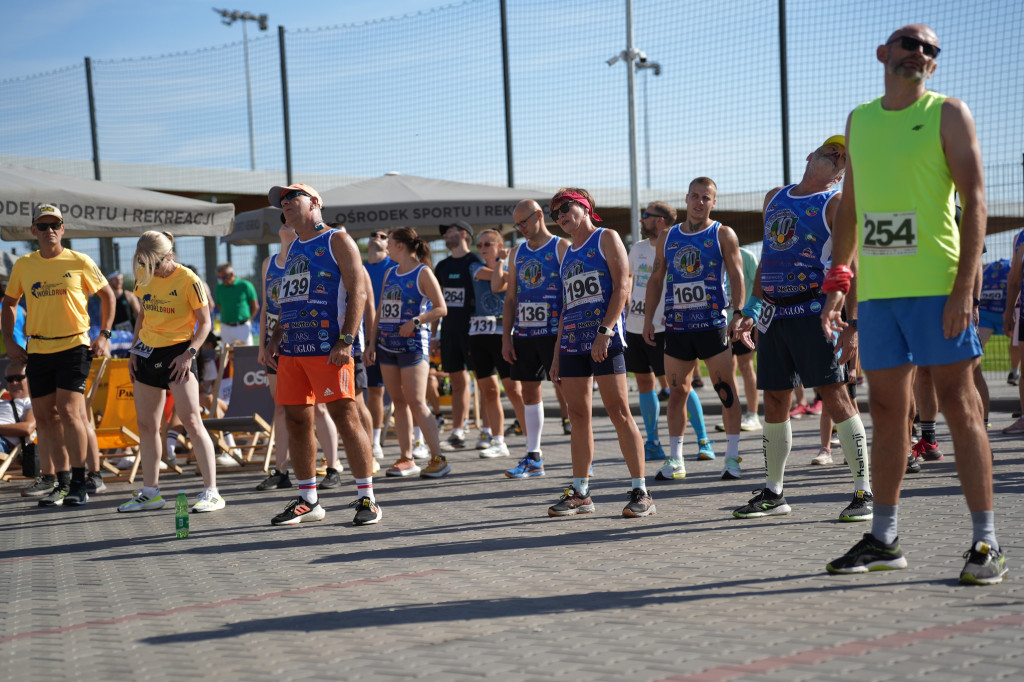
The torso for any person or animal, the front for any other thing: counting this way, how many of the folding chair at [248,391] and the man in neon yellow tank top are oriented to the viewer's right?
0

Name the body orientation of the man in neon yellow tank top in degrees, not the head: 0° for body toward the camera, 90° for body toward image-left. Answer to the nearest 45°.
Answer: approximately 45°

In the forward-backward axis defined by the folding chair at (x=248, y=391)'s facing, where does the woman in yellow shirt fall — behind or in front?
in front

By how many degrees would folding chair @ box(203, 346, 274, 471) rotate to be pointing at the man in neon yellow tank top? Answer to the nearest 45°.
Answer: approximately 45° to its left

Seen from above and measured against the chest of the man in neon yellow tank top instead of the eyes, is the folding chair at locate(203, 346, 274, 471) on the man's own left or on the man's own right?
on the man's own right

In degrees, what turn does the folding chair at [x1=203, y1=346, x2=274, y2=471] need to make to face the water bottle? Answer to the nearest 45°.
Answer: approximately 45° to its left

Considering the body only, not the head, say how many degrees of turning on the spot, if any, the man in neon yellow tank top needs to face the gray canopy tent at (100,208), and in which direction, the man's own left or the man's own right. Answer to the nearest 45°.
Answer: approximately 90° to the man's own right

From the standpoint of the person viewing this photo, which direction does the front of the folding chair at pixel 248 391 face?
facing the viewer and to the left of the viewer

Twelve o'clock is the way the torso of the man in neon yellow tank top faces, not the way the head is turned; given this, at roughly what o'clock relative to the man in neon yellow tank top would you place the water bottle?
The water bottle is roughly at 2 o'clock from the man in neon yellow tank top.
